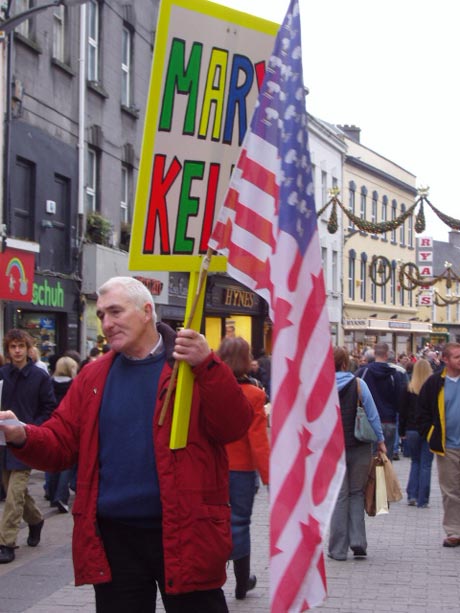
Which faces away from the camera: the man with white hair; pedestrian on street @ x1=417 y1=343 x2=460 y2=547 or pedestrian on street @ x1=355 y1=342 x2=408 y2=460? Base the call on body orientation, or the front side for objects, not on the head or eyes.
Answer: pedestrian on street @ x1=355 y1=342 x2=408 y2=460

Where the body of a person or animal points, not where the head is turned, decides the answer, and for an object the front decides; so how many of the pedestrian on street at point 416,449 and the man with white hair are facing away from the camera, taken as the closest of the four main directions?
1

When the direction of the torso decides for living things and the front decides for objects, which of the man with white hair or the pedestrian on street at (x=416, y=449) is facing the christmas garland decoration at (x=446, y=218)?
the pedestrian on street

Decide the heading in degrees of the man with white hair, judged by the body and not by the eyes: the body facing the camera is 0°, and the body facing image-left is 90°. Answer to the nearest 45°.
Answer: approximately 45°

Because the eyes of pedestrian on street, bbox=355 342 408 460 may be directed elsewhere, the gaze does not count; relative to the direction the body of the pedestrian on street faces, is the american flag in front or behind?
behind

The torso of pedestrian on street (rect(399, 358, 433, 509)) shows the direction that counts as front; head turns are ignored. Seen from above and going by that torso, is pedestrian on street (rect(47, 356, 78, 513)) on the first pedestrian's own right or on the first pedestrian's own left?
on the first pedestrian's own left

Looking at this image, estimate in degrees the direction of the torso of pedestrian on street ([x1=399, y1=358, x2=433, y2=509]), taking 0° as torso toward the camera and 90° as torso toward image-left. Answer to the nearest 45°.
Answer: approximately 180°

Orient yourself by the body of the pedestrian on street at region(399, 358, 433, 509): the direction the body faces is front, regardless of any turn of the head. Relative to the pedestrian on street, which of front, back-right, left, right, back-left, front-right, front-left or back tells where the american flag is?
back

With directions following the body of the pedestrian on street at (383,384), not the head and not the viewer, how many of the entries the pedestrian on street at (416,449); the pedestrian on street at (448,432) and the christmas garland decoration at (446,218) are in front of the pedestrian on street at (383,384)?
1

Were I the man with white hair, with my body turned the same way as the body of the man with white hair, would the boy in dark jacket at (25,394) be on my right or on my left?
on my right
